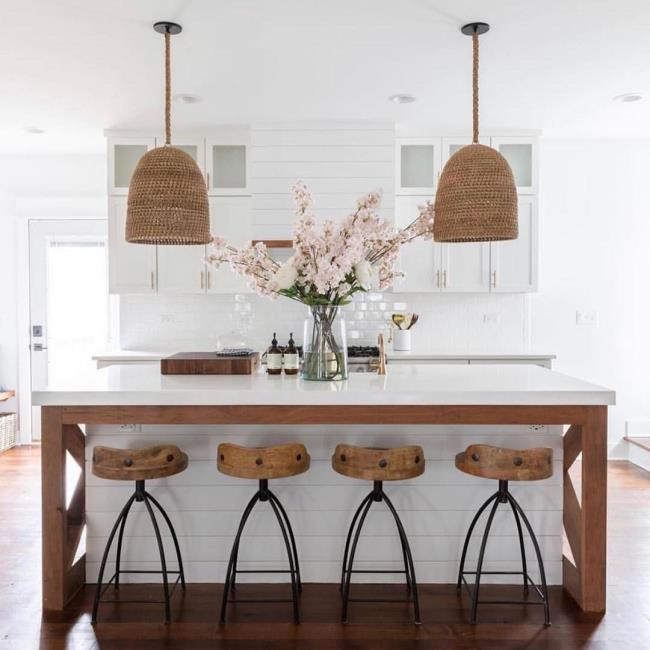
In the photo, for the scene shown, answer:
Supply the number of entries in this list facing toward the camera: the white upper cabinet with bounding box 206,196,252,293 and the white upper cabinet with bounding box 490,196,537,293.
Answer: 2

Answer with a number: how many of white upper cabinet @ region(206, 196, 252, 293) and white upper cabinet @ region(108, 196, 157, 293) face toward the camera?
2

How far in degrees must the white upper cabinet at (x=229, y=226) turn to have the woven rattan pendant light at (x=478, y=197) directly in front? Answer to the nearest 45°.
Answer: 0° — it already faces it

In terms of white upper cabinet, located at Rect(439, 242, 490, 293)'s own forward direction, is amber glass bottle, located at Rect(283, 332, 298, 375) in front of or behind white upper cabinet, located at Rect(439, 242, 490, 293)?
in front

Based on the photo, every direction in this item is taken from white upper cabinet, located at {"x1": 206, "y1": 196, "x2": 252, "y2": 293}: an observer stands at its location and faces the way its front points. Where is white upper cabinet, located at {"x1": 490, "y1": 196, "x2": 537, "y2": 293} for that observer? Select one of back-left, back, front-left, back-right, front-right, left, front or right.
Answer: left

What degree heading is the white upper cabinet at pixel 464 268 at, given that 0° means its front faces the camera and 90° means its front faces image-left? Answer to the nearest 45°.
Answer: approximately 0°

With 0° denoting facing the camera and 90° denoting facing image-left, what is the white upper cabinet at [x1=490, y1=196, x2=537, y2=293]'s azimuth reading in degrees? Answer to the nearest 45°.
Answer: approximately 0°

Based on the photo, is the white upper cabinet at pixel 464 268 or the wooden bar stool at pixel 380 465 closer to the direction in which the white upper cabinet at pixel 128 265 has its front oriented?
the wooden bar stool
